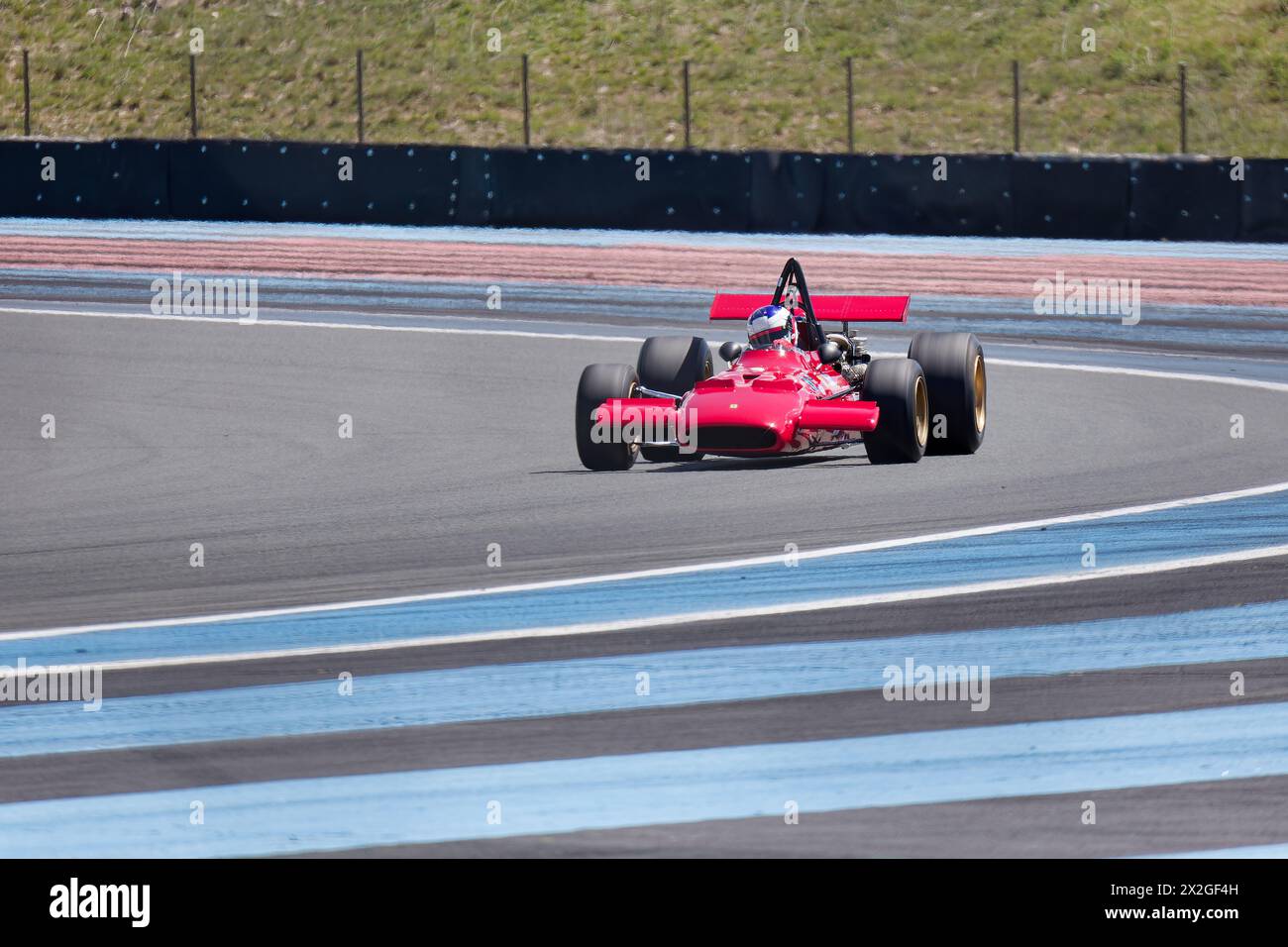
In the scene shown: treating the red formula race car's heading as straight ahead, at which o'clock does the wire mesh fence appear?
The wire mesh fence is roughly at 6 o'clock from the red formula race car.

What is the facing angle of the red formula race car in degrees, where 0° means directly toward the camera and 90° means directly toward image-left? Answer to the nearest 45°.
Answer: approximately 0°
